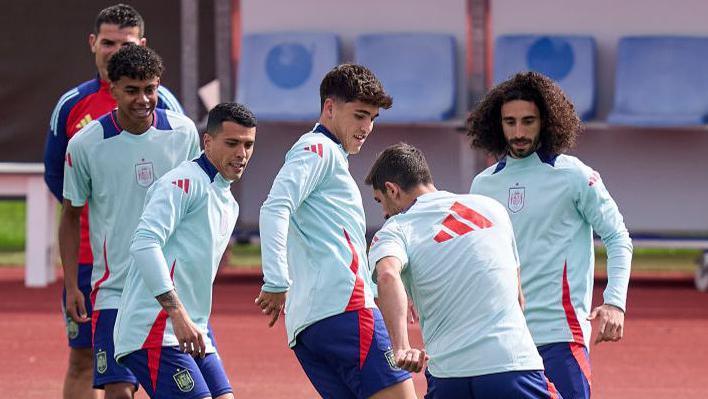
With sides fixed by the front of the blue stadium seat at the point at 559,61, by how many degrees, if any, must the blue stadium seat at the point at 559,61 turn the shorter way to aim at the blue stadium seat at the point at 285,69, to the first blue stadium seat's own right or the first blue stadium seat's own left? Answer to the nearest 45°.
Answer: approximately 90° to the first blue stadium seat's own right

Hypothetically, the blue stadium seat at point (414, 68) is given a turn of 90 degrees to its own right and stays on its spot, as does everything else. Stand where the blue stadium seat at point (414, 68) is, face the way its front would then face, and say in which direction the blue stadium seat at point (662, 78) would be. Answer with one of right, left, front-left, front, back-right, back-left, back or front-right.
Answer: back

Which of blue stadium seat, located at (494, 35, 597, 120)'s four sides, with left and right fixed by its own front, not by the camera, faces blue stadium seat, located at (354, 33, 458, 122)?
right

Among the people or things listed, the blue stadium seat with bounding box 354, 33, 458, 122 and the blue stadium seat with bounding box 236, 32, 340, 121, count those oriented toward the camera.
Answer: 2

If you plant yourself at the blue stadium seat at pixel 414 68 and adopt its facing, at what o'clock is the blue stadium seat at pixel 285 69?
the blue stadium seat at pixel 285 69 is roughly at 3 o'clock from the blue stadium seat at pixel 414 68.

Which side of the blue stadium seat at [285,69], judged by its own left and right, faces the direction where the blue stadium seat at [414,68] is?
left

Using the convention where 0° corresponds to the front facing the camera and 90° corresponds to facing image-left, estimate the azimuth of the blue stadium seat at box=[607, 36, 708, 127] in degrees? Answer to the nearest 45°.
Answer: approximately 0°

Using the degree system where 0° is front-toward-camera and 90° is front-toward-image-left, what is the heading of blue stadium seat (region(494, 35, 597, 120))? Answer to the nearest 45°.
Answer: approximately 0°
